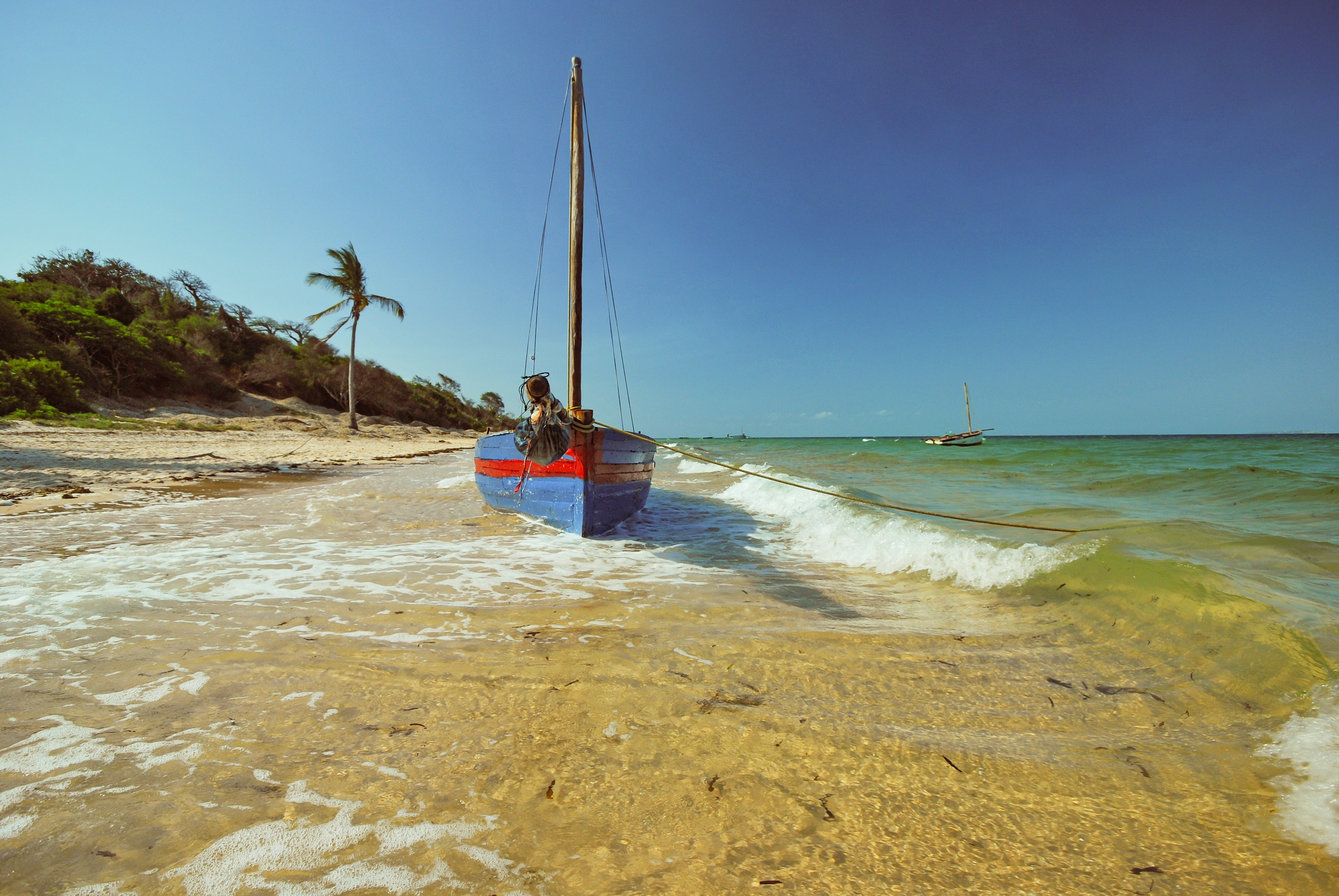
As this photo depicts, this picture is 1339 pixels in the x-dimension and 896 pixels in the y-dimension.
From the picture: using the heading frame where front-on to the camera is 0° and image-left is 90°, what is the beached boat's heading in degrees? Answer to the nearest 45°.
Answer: approximately 0°

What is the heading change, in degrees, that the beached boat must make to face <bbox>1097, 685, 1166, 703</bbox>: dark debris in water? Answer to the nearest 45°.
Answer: approximately 45° to its left
